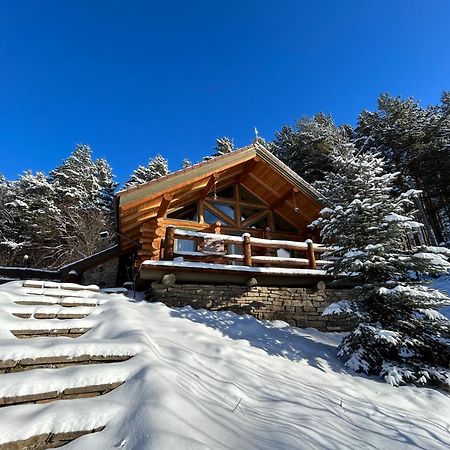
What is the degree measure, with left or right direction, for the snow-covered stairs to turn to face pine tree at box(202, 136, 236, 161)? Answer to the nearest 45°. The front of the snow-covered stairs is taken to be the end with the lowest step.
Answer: approximately 135° to its left

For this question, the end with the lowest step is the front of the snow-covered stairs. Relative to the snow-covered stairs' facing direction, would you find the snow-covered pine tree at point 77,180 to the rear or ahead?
to the rear

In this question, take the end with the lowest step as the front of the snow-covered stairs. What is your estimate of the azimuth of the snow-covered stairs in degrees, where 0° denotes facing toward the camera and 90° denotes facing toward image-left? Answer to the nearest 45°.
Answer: approximately 0°

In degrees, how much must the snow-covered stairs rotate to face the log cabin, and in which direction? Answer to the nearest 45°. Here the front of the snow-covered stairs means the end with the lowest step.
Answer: approximately 135° to its left

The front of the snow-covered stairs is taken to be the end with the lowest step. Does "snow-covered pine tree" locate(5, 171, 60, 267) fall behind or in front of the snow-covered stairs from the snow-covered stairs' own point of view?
behind

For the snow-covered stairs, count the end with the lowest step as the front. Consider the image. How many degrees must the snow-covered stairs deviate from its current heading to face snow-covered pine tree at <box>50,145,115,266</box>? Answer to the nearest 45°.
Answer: approximately 180°

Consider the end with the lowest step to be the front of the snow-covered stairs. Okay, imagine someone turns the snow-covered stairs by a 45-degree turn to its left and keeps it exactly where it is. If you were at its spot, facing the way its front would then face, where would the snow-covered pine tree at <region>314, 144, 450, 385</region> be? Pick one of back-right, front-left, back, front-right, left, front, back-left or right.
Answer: front-left

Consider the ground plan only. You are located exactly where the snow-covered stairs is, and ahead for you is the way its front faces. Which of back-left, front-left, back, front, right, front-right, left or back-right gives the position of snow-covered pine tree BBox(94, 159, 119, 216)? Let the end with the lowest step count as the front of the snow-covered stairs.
back

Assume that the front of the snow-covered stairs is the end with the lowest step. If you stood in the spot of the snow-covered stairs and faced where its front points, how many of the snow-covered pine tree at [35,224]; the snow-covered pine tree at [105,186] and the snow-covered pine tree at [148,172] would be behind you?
3
